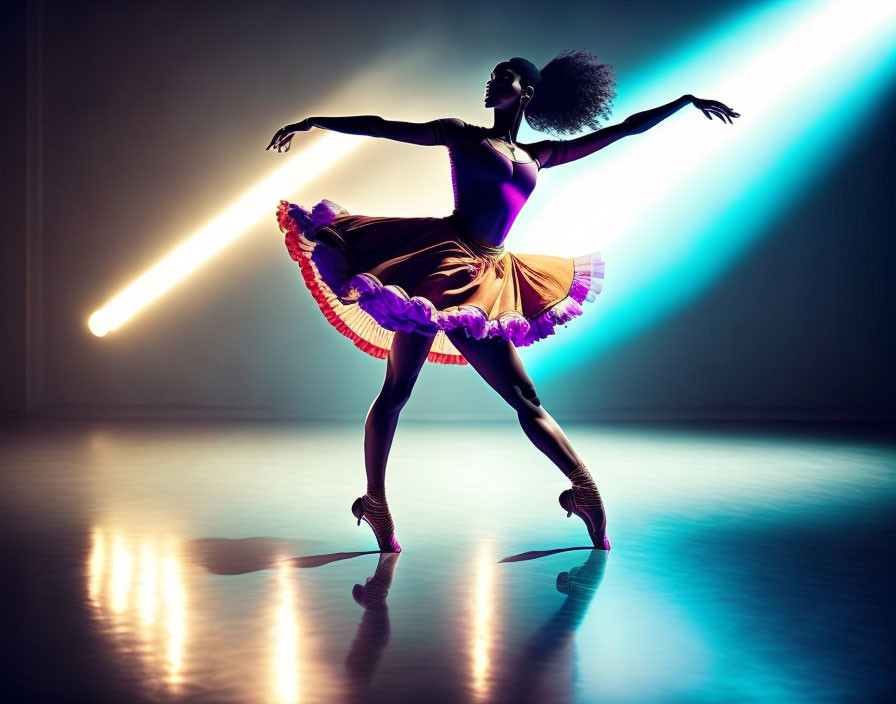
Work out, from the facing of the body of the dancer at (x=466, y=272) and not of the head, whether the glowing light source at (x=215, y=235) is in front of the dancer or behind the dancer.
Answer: behind

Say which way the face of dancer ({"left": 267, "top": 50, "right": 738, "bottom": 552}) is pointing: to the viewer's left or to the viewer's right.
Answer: to the viewer's left
